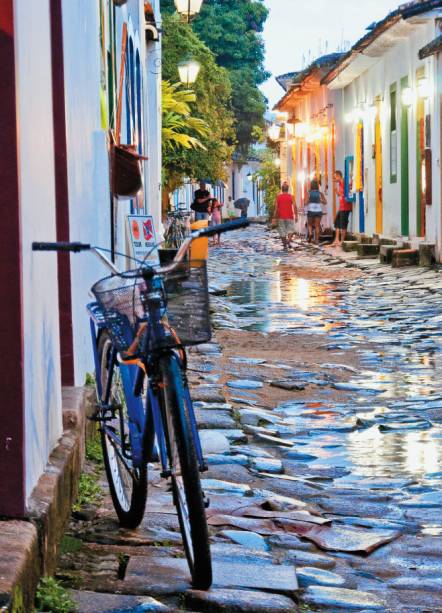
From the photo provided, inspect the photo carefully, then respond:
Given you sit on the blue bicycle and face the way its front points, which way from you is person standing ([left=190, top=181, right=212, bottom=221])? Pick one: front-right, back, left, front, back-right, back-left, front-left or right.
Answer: back

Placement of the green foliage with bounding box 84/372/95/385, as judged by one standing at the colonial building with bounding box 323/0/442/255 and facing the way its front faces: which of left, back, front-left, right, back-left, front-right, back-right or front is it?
front-left

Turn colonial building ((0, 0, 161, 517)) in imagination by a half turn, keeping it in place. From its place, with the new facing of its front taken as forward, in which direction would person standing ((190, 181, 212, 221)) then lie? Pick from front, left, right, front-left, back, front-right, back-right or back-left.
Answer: right

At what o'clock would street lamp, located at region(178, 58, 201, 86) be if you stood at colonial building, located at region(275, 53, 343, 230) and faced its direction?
The street lamp is roughly at 11 o'clock from the colonial building.

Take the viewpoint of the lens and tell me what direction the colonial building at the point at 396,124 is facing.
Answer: facing the viewer and to the left of the viewer

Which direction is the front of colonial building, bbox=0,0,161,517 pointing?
to the viewer's right

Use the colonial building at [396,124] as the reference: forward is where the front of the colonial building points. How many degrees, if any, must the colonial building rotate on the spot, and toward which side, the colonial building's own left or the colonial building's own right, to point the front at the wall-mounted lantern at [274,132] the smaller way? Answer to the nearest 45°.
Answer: approximately 135° to the colonial building's own right

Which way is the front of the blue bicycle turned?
toward the camera

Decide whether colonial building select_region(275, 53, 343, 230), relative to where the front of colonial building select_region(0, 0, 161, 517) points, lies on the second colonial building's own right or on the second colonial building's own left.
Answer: on the second colonial building's own left
